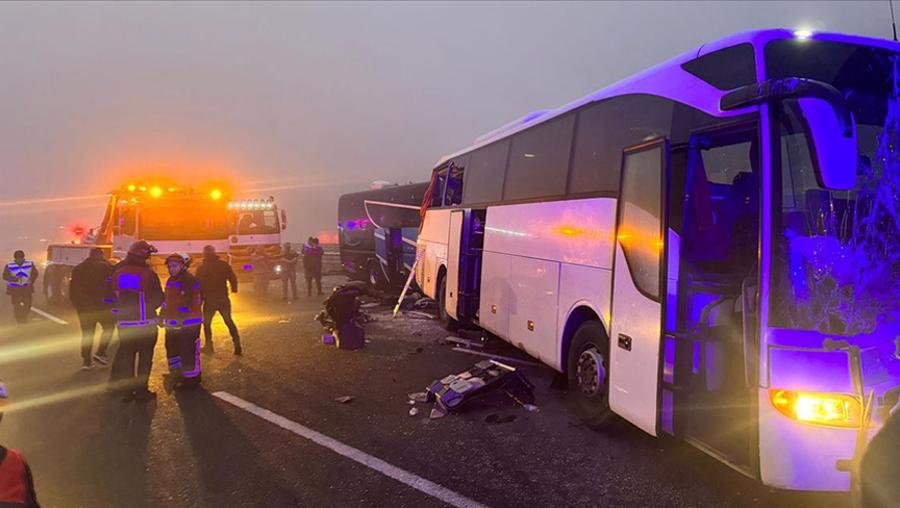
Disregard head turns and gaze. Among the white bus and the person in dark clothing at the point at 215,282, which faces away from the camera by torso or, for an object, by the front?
the person in dark clothing

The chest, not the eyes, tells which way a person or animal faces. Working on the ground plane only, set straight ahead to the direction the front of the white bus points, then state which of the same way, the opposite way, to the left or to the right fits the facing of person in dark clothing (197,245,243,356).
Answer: the opposite way

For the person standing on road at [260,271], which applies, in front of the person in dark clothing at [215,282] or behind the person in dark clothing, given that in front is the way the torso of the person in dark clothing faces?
in front

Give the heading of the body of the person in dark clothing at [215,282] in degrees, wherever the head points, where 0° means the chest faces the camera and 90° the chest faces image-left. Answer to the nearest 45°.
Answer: approximately 180°

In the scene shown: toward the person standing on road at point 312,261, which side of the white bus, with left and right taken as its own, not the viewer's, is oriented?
back

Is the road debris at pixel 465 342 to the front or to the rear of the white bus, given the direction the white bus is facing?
to the rear
